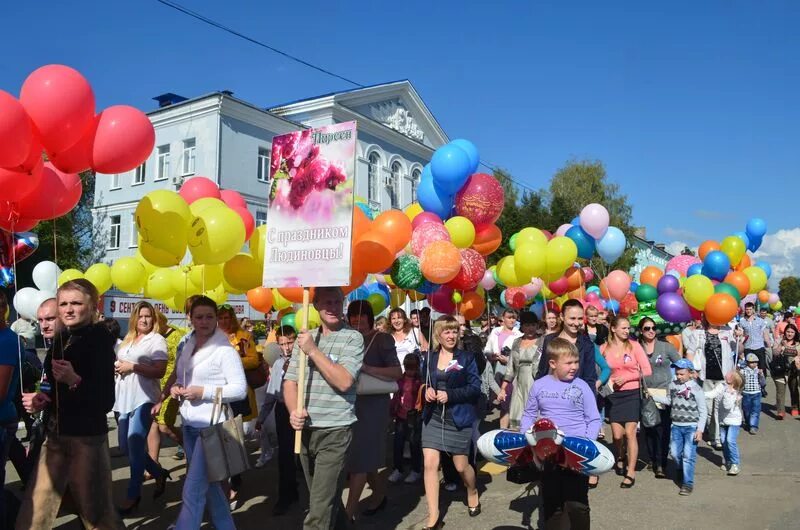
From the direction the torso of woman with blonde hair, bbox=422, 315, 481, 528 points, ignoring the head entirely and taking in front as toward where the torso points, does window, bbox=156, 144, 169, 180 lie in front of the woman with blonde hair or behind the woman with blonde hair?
behind

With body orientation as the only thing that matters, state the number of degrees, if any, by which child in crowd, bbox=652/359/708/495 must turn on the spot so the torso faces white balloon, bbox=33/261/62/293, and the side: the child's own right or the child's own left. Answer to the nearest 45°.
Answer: approximately 90° to the child's own right

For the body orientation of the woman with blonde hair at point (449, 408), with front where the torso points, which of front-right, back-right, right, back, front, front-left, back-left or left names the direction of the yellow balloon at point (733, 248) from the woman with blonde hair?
back-left

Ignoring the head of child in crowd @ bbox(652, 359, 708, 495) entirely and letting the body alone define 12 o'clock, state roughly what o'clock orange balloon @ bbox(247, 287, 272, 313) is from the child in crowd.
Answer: The orange balloon is roughly at 3 o'clock from the child in crowd.

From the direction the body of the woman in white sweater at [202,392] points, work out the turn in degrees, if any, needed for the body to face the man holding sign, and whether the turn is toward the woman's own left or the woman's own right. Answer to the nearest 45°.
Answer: approximately 90° to the woman's own left

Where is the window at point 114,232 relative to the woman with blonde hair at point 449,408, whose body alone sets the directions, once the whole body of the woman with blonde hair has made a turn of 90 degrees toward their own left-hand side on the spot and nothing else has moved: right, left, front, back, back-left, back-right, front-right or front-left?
back-left

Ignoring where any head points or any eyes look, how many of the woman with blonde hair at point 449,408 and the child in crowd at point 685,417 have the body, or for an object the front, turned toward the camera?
2

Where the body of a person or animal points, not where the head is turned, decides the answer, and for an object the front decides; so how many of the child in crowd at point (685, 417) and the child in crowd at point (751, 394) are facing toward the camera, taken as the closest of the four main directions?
2

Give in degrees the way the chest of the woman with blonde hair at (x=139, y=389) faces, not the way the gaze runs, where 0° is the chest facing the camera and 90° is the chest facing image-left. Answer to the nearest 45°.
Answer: approximately 45°
